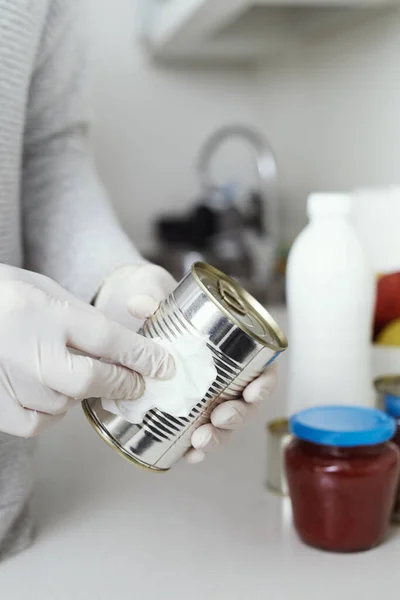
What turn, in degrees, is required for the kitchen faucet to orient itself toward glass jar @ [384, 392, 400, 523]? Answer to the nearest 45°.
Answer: approximately 90° to its left

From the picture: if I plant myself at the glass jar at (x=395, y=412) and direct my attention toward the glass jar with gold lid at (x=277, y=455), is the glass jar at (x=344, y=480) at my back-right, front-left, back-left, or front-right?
front-left

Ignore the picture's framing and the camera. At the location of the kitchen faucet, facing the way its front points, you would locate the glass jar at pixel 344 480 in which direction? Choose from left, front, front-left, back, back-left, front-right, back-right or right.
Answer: left

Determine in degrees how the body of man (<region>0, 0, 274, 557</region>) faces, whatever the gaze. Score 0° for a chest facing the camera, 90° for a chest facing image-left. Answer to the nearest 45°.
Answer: approximately 315°

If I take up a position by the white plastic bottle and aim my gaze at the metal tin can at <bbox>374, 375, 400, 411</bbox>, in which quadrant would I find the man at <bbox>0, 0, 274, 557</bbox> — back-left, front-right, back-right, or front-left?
back-right

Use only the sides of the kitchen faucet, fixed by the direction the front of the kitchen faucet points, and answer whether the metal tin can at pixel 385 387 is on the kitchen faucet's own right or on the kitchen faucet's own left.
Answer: on the kitchen faucet's own left

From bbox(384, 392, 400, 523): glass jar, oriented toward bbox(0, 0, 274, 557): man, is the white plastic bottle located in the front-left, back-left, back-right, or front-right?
front-right

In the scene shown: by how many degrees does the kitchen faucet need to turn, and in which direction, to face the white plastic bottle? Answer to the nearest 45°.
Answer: approximately 90° to its left
